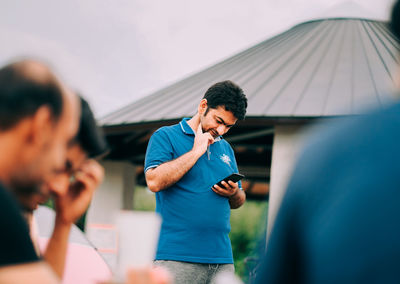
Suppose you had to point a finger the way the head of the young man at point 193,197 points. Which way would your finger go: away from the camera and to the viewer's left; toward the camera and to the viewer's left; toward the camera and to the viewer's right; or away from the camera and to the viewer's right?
toward the camera and to the viewer's right

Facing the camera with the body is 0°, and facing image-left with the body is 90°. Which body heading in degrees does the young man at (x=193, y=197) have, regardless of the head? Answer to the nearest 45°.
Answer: approximately 315°

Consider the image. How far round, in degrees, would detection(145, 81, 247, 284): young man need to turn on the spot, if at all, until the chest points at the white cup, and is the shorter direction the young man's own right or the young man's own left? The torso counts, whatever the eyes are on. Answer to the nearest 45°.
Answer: approximately 45° to the young man's own right
